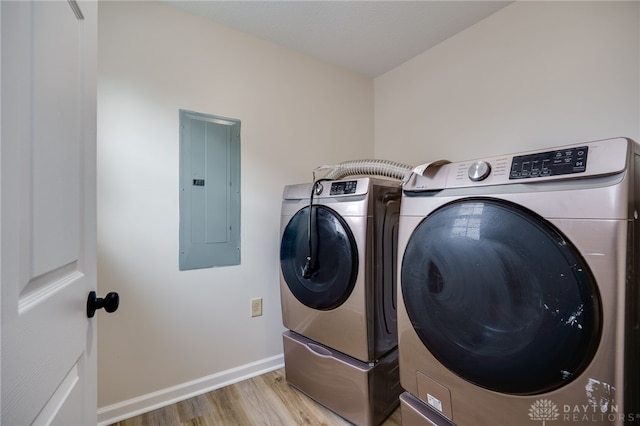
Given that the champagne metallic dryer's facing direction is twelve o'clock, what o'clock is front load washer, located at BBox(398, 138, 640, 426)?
The front load washer is roughly at 9 o'clock from the champagne metallic dryer.

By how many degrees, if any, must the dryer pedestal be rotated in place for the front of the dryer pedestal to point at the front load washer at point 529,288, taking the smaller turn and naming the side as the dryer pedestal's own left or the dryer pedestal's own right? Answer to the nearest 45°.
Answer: approximately 90° to the dryer pedestal's own left

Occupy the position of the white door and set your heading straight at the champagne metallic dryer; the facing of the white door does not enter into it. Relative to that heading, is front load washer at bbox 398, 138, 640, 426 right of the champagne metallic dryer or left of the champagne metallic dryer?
right

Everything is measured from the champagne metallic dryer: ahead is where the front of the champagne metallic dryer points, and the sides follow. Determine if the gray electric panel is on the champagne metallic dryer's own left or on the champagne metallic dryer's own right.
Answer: on the champagne metallic dryer's own right

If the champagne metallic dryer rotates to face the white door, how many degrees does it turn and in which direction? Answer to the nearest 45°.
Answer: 0° — it already faces it

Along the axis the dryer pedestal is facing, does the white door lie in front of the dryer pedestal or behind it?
in front

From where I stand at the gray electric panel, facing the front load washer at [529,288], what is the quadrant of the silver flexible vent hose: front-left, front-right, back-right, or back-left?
front-left

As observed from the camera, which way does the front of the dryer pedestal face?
facing the viewer and to the left of the viewer
